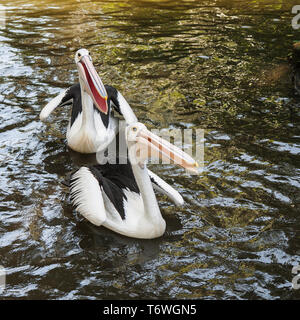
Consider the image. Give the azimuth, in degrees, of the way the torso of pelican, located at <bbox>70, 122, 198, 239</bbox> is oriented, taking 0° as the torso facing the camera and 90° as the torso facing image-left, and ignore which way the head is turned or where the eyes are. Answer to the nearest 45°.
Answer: approximately 315°

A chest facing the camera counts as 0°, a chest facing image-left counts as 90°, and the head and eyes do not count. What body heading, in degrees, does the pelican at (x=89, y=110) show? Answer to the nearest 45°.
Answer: approximately 0°

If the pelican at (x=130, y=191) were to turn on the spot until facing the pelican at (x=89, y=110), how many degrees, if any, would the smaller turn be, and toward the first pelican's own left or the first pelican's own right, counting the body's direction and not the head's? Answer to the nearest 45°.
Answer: approximately 135° to the first pelican's own left

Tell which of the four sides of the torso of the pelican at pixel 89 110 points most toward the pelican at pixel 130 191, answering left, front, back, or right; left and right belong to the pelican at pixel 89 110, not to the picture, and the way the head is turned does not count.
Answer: front
